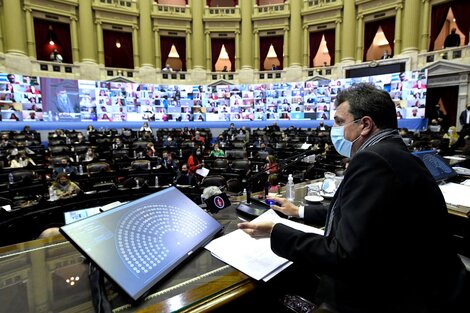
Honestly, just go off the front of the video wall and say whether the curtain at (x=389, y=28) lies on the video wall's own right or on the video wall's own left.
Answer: on the video wall's own left

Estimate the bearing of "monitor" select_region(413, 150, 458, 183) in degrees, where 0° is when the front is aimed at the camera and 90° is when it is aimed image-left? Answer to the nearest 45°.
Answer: approximately 315°

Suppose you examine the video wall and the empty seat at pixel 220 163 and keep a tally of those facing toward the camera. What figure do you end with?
2

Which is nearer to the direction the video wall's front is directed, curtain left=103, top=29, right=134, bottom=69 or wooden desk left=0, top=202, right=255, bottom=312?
the wooden desk

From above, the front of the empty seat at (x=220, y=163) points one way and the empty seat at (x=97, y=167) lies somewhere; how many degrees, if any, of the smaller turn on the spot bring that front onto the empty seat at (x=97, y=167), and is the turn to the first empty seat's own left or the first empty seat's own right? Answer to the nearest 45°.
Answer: approximately 90° to the first empty seat's own right

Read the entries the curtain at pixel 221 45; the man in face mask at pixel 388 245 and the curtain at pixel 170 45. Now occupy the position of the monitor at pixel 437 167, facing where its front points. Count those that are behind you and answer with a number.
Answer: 2

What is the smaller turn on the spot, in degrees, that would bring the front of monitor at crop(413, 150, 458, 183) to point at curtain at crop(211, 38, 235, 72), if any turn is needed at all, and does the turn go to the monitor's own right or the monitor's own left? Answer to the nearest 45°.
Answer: approximately 180°

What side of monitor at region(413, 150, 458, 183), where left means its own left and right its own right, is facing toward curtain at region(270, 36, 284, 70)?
back

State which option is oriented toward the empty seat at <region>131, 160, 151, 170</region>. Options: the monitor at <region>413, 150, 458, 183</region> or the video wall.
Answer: the video wall

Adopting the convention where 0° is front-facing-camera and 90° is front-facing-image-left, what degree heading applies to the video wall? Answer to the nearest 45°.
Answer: approximately 0°
